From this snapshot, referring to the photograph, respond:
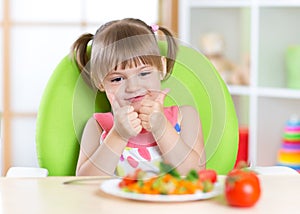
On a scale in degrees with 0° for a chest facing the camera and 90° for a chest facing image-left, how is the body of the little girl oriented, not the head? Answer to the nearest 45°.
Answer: approximately 0°

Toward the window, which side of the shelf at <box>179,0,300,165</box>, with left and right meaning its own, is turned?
right

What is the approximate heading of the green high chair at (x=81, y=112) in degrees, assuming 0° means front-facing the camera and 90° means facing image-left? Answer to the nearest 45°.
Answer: approximately 0°
